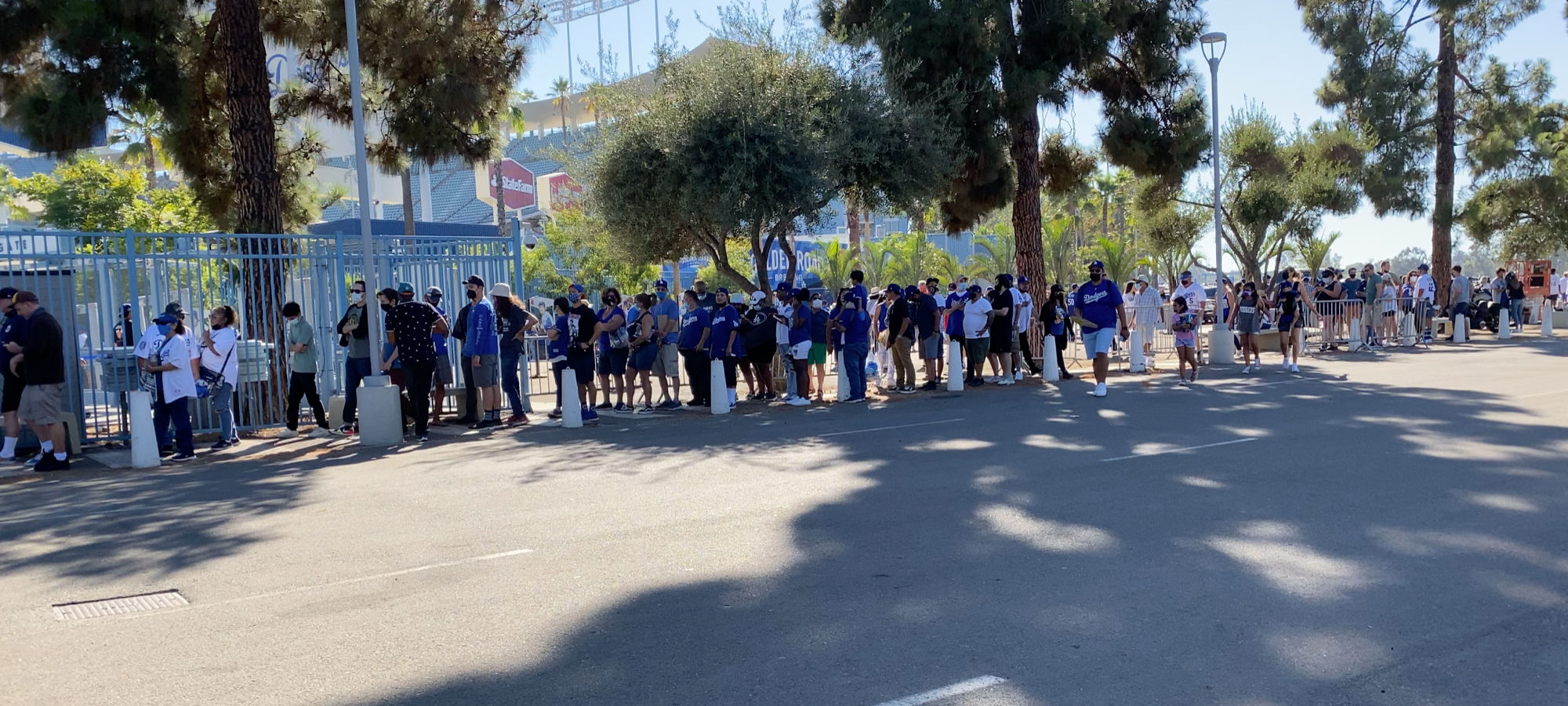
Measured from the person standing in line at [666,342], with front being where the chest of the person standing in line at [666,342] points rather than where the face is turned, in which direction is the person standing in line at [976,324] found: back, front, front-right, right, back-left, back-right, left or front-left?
back-left

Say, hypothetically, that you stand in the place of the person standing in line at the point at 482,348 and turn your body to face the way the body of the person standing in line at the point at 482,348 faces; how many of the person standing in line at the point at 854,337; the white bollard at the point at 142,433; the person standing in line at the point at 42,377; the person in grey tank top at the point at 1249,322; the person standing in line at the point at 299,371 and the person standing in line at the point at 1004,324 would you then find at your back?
3

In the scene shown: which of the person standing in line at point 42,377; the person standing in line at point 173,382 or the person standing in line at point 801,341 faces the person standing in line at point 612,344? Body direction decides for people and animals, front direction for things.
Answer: the person standing in line at point 801,341

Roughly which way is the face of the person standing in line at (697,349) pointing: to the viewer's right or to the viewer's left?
to the viewer's left

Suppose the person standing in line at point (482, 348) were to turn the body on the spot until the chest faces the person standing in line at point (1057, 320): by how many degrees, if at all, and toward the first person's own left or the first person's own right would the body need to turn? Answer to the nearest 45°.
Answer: approximately 180°

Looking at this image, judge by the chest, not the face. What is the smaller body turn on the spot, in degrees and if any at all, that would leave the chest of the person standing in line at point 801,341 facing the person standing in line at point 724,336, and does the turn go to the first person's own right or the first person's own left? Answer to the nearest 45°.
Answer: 0° — they already face them

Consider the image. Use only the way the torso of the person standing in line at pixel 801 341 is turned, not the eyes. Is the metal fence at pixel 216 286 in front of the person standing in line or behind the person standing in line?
in front

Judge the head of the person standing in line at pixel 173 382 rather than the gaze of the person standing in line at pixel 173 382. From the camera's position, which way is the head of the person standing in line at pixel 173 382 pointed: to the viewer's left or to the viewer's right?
to the viewer's left

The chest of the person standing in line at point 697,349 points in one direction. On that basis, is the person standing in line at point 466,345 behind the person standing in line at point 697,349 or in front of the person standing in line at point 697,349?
in front

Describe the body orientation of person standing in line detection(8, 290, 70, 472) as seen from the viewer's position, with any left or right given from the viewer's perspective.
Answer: facing to the left of the viewer

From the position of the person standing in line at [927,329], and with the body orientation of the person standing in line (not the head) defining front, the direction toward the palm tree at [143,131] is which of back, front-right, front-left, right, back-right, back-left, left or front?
front-right

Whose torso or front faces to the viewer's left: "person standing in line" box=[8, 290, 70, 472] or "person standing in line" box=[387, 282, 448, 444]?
"person standing in line" box=[8, 290, 70, 472]
